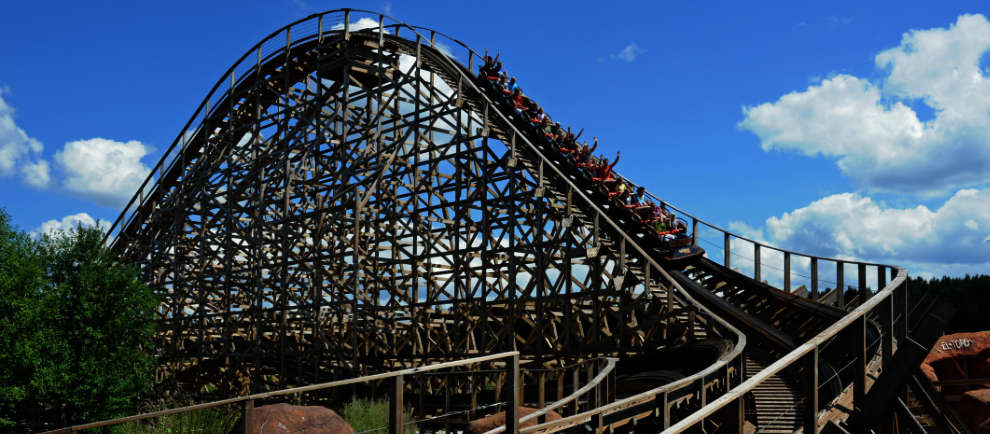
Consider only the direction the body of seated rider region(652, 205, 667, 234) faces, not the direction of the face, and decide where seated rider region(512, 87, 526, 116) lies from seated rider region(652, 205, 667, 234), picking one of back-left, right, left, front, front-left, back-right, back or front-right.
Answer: back

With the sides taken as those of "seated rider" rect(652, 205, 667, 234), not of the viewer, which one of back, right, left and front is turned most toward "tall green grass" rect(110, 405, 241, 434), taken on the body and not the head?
right

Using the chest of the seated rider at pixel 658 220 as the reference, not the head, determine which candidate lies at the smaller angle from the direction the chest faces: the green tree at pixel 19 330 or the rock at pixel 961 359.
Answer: the rock

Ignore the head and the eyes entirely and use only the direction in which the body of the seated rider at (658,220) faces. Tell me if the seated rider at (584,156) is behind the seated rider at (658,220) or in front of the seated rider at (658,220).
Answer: behind

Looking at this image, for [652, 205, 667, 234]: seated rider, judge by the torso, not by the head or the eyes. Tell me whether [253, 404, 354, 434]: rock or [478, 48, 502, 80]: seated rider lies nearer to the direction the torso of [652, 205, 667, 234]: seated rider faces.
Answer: the rock

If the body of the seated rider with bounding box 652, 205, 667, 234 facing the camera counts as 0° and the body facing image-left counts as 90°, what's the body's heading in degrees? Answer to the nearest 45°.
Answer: approximately 315°

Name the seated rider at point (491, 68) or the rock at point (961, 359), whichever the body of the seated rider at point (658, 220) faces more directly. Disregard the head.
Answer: the rock

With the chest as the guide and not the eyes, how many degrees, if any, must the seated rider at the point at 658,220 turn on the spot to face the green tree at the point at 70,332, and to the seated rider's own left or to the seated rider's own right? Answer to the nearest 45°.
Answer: approximately 135° to the seated rider's own right

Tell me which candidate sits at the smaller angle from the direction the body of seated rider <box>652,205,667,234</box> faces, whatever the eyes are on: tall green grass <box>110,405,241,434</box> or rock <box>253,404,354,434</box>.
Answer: the rock

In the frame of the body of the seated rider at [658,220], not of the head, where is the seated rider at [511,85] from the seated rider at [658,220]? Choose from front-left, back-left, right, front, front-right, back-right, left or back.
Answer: back

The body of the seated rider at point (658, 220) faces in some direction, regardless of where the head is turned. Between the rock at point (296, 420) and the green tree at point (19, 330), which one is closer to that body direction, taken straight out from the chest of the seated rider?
the rock

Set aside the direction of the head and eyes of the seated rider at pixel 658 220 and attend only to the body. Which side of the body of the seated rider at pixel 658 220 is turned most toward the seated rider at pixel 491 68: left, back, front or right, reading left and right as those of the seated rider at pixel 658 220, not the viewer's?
back
